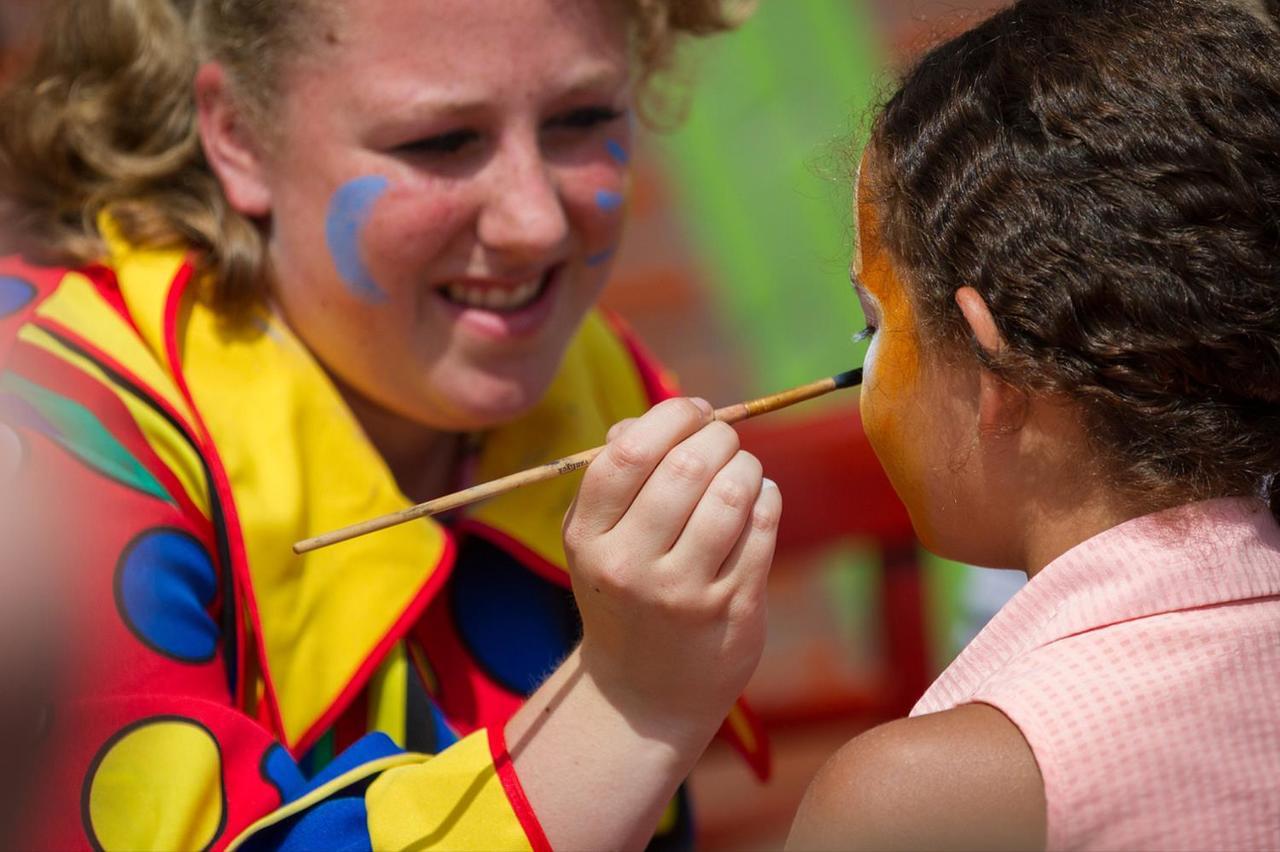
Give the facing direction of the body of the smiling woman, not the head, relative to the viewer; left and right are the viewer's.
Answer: facing the viewer and to the right of the viewer

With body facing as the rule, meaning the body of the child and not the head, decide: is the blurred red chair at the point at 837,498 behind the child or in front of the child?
in front

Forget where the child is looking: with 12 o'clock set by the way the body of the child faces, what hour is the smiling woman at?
The smiling woman is roughly at 11 o'clock from the child.

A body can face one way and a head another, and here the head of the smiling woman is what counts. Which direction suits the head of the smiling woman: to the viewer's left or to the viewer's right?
to the viewer's right

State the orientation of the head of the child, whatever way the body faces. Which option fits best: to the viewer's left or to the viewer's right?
to the viewer's left

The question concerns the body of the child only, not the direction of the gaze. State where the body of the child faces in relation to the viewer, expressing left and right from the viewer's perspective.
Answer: facing away from the viewer and to the left of the viewer

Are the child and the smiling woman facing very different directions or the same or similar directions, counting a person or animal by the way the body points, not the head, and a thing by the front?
very different directions

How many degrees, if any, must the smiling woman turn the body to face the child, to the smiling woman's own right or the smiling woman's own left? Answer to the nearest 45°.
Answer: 0° — they already face them

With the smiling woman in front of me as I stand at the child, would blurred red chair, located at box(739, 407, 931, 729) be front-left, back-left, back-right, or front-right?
front-right

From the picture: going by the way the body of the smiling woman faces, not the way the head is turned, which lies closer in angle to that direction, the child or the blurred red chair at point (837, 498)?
the child

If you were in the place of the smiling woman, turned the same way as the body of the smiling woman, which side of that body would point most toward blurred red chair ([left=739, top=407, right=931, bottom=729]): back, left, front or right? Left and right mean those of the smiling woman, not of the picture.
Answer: left
